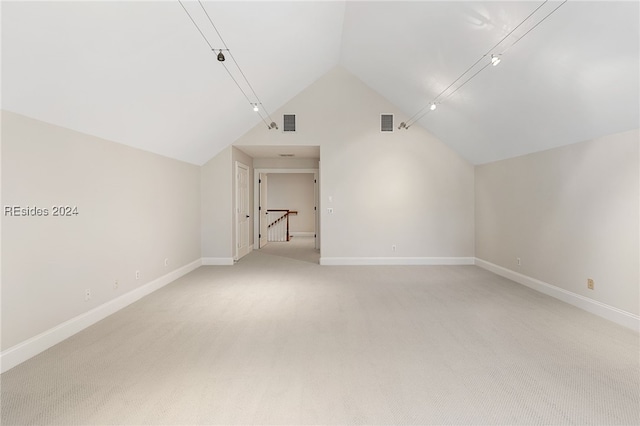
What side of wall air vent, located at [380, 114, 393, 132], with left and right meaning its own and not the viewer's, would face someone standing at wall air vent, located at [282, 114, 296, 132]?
right

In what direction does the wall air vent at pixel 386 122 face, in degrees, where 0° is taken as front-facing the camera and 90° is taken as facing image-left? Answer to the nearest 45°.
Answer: approximately 0°
